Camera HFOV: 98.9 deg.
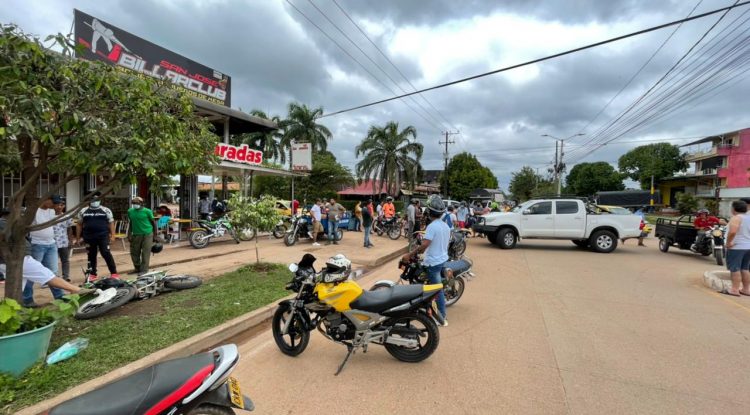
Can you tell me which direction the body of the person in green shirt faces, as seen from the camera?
toward the camera

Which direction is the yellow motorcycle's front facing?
to the viewer's left

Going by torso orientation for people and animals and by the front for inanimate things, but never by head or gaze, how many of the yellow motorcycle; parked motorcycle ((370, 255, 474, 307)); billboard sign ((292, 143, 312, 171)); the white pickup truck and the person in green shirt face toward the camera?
2

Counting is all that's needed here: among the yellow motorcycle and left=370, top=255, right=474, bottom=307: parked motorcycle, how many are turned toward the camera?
0

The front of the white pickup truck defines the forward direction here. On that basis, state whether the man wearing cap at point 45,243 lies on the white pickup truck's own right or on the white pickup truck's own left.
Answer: on the white pickup truck's own left

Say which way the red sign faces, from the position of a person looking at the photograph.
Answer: facing the viewer and to the right of the viewer

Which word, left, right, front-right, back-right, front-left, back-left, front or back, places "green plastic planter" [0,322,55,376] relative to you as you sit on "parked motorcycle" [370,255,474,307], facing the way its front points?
front-left

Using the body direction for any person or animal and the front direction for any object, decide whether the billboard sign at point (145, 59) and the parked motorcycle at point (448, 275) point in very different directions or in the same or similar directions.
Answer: very different directions

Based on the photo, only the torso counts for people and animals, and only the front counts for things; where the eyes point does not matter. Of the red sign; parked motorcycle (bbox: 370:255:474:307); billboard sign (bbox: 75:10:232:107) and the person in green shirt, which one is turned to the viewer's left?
the parked motorcycle

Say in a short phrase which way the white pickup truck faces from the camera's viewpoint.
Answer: facing to the left of the viewer

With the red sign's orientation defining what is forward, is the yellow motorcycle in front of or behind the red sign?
in front

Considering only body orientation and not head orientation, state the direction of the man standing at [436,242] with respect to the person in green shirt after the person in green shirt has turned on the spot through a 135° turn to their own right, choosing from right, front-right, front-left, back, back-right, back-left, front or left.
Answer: back

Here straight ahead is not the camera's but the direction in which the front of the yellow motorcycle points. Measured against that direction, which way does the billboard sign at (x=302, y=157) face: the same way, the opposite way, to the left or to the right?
to the left

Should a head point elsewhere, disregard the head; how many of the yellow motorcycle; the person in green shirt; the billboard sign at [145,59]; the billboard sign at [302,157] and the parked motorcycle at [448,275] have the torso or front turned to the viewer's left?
2

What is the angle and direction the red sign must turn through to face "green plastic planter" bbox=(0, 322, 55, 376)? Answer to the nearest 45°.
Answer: approximately 45° to its right
